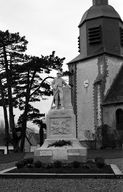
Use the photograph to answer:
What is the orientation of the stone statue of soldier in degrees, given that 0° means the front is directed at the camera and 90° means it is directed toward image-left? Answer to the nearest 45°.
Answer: approximately 0°

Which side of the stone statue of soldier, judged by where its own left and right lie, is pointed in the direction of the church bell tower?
back

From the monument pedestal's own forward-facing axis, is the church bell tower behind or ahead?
behind

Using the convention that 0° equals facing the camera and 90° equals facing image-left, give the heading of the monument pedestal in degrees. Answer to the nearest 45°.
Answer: approximately 0°
